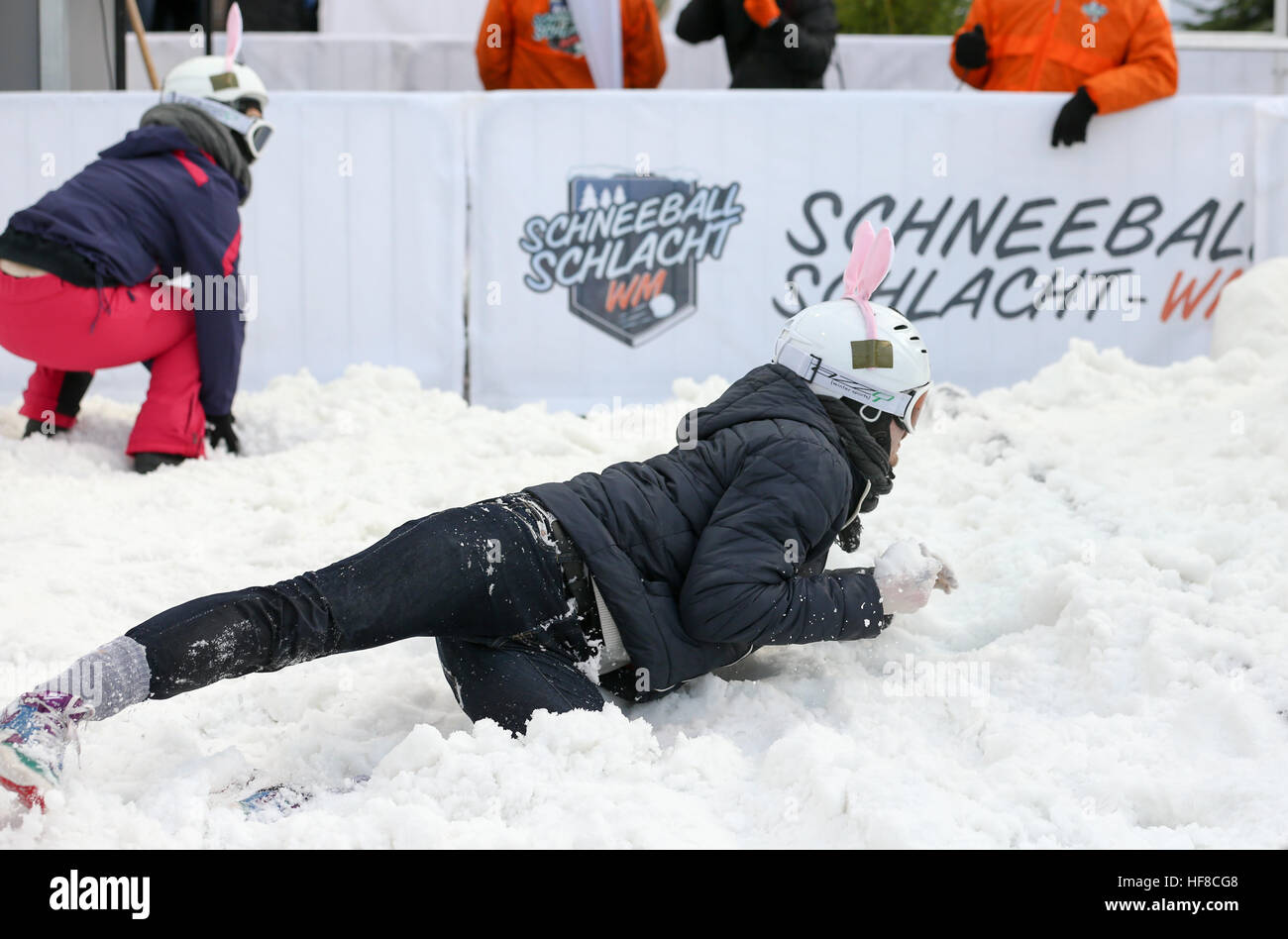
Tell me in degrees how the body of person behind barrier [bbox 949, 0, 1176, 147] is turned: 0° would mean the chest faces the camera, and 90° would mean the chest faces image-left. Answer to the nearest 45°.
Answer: approximately 0°

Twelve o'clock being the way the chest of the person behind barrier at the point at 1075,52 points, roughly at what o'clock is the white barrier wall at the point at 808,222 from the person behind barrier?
The white barrier wall is roughly at 2 o'clock from the person behind barrier.

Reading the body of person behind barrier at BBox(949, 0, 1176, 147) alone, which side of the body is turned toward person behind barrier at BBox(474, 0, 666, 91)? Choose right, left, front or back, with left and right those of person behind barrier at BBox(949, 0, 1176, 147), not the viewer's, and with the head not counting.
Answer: right

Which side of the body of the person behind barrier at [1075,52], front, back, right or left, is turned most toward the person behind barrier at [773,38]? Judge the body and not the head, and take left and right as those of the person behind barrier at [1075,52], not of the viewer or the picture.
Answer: right
